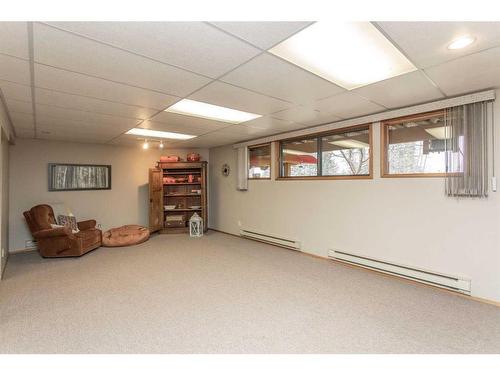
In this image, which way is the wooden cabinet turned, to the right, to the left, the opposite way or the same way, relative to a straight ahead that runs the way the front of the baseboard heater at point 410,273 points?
to the left

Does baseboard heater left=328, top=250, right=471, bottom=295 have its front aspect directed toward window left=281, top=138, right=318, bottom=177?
no

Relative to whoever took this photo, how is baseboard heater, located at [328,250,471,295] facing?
facing the viewer and to the left of the viewer

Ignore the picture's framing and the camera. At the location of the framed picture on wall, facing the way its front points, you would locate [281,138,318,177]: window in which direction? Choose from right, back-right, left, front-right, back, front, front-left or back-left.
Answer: front-left

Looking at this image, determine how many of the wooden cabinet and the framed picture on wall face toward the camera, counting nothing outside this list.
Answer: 2

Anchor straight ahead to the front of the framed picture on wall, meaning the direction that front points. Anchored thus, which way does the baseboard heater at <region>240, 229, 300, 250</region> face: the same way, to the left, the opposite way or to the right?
to the right

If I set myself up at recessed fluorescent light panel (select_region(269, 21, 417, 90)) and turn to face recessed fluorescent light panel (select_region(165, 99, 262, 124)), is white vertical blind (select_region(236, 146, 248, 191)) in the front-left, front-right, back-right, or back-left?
front-right

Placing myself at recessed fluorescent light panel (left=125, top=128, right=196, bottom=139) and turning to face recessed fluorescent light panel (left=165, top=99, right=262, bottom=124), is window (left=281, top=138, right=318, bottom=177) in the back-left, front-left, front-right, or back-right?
front-left

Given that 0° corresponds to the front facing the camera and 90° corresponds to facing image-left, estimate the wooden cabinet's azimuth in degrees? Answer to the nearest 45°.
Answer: approximately 0°

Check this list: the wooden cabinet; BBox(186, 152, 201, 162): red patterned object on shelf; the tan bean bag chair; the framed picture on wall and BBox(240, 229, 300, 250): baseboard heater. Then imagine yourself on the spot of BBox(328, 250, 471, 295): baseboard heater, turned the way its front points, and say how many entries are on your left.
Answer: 0

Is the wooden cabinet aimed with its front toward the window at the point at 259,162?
no

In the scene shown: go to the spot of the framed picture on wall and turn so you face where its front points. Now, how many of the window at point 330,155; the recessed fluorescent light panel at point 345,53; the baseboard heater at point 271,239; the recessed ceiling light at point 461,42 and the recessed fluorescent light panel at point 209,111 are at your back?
0

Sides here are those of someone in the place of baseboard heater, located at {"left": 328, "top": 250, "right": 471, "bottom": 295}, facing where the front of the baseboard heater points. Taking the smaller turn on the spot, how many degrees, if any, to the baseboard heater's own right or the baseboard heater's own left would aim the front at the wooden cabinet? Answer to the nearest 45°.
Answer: approximately 45° to the baseboard heater's own right

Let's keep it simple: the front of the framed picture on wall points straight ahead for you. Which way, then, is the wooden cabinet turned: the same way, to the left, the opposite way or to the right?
the same way

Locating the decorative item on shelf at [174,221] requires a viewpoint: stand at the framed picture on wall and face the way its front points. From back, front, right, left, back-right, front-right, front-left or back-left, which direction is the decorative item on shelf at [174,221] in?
left

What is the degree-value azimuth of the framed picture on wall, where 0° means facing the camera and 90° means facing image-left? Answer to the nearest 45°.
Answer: approximately 0°

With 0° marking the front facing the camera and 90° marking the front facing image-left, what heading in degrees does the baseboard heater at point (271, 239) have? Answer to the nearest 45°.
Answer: approximately 45°
